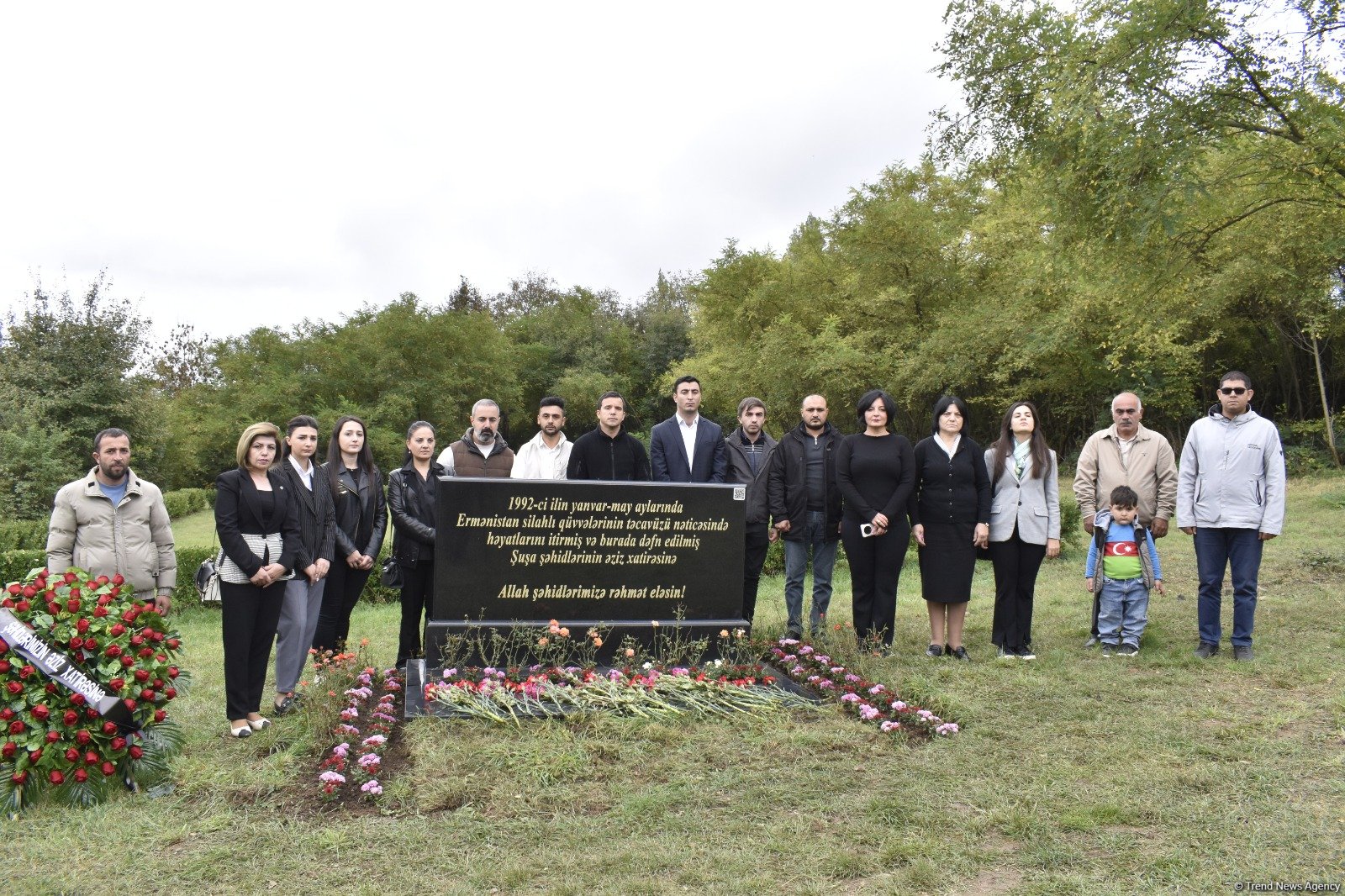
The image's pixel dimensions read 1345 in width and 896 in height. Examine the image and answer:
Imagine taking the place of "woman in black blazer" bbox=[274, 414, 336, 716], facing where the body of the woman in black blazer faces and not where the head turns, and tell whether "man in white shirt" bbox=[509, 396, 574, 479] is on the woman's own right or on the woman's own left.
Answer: on the woman's own left

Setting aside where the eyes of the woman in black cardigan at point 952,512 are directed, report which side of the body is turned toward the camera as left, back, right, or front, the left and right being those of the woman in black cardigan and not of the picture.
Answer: front

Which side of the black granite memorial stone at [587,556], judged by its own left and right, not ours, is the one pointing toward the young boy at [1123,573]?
left

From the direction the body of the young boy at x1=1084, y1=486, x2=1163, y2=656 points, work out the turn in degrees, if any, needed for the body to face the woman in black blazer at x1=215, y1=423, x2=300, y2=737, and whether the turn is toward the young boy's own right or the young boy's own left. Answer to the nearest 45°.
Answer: approximately 45° to the young boy's own right

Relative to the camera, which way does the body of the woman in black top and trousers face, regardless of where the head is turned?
toward the camera

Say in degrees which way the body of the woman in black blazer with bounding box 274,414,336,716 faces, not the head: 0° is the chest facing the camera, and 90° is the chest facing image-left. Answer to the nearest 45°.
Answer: approximately 315°

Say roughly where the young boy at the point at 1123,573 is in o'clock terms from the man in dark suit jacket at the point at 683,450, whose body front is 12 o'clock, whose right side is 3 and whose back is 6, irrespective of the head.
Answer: The young boy is roughly at 9 o'clock from the man in dark suit jacket.

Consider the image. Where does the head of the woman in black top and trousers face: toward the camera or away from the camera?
toward the camera

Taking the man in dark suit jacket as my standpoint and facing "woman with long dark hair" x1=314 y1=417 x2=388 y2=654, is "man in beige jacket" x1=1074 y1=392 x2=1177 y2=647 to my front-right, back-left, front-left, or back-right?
back-left

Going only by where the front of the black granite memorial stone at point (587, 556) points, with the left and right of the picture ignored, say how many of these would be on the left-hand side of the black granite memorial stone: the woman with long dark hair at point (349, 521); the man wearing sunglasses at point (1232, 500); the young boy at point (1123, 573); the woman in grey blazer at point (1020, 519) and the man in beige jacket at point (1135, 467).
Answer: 4

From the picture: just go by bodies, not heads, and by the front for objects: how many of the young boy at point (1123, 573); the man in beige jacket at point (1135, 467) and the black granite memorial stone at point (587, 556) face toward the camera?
3

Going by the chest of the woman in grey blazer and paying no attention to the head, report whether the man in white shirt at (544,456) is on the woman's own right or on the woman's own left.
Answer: on the woman's own right

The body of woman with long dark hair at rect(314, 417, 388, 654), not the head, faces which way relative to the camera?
toward the camera

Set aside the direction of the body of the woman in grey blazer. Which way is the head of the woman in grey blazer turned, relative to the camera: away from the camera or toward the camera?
toward the camera

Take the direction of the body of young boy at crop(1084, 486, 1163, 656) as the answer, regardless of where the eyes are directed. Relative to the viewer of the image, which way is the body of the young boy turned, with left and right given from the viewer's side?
facing the viewer
